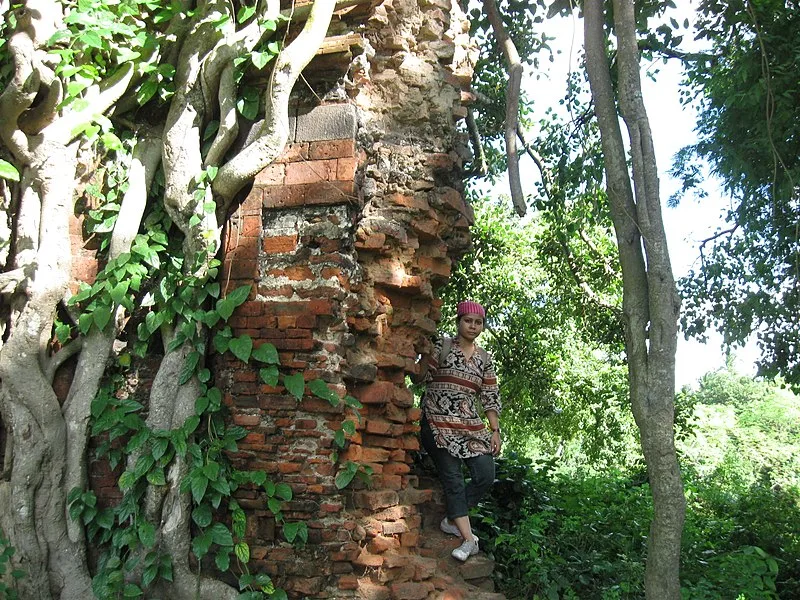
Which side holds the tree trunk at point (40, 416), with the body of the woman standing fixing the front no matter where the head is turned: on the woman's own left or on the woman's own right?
on the woman's own right

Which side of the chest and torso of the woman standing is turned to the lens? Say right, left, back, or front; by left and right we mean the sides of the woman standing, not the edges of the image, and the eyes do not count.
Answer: front

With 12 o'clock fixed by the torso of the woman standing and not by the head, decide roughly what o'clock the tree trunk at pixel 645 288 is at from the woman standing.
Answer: The tree trunk is roughly at 10 o'clock from the woman standing.
